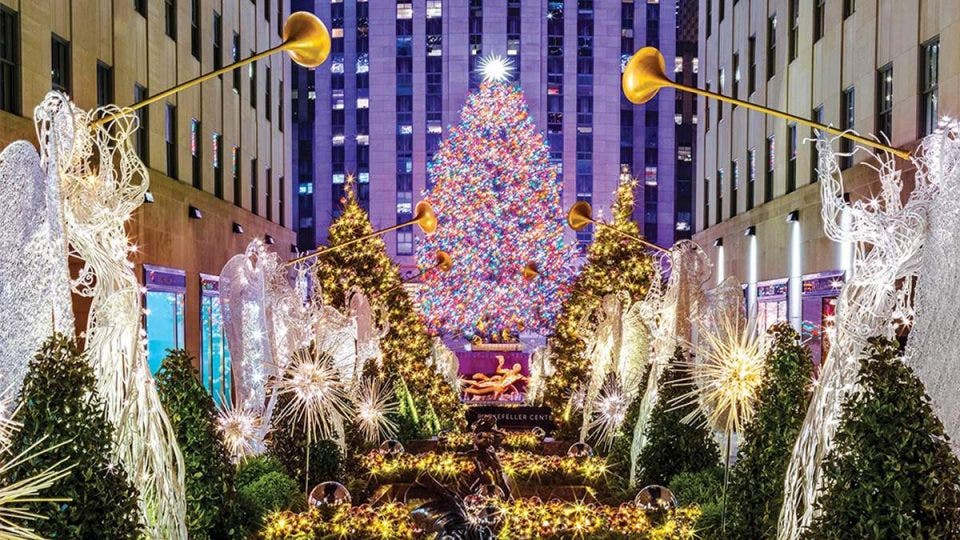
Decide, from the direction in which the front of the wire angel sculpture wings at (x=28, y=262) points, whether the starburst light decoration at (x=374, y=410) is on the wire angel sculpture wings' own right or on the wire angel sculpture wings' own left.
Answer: on the wire angel sculpture wings' own left

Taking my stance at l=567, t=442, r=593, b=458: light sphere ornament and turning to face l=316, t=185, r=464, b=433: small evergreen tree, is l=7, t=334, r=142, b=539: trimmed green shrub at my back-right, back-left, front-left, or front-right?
back-left

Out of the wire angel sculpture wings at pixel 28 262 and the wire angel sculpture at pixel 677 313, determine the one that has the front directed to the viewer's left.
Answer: the wire angel sculpture at pixel 677 313

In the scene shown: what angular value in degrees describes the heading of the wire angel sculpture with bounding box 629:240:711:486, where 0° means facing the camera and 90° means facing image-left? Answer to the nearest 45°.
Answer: approximately 90°

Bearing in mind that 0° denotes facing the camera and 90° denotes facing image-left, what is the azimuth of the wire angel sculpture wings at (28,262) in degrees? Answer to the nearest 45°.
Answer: approximately 270°
